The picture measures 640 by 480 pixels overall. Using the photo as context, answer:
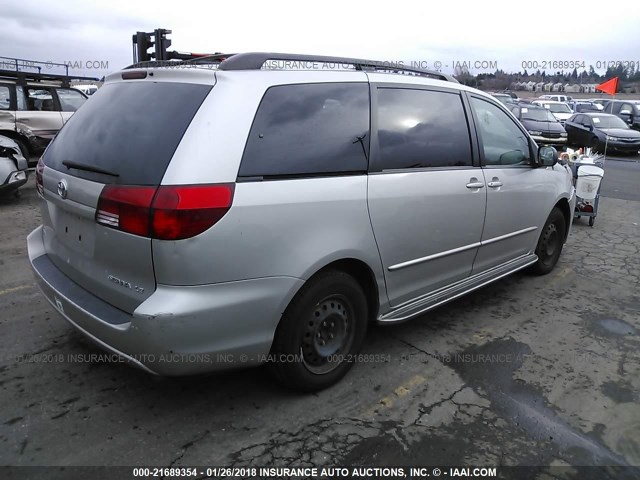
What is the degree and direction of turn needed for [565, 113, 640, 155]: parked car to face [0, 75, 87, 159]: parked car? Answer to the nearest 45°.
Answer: approximately 90° to its right

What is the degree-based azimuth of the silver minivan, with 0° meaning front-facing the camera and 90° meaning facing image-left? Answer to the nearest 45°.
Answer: approximately 225°

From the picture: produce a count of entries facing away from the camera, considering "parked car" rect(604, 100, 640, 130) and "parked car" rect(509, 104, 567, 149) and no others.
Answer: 0

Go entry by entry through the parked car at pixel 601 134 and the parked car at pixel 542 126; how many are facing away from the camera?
0

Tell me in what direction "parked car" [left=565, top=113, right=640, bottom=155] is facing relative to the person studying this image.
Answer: facing the viewer and to the right of the viewer

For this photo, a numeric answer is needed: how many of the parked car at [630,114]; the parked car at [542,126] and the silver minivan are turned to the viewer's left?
0

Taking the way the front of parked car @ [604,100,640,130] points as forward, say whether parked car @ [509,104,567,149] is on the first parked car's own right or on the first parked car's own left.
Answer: on the first parked car's own right

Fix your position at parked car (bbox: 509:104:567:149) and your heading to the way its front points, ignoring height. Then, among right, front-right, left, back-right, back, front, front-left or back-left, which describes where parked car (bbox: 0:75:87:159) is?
right

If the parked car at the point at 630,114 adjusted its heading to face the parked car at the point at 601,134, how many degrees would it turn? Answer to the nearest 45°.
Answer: approximately 45° to its right

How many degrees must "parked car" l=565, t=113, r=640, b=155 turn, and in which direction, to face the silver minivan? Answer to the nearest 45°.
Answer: approximately 45° to its right

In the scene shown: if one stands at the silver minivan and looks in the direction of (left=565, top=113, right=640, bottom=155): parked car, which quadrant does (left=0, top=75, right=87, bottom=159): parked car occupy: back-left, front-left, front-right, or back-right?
front-left

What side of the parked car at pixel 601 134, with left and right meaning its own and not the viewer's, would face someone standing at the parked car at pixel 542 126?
right

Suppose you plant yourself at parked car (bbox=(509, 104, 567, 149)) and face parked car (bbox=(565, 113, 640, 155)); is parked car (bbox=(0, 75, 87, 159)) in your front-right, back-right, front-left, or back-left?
back-right
